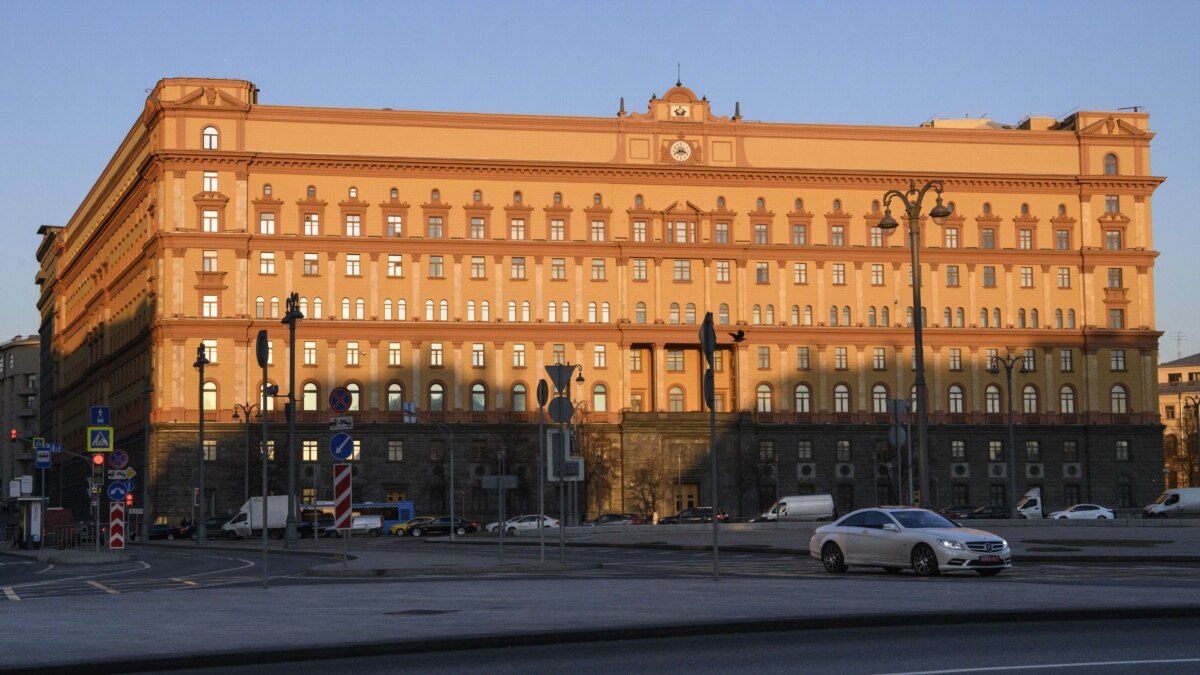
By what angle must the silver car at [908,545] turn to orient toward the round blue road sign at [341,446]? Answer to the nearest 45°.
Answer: approximately 135° to its right

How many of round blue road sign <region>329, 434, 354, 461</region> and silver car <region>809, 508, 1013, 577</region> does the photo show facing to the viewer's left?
0

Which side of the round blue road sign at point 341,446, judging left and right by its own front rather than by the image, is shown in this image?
front

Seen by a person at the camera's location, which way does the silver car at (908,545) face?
facing the viewer and to the right of the viewer

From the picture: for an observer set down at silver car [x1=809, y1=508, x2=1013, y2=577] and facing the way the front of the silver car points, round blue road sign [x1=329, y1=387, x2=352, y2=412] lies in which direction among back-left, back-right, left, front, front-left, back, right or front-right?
back-right

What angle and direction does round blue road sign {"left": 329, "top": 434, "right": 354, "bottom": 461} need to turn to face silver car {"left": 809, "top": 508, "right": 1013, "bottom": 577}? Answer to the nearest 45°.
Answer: approximately 90° to its left
